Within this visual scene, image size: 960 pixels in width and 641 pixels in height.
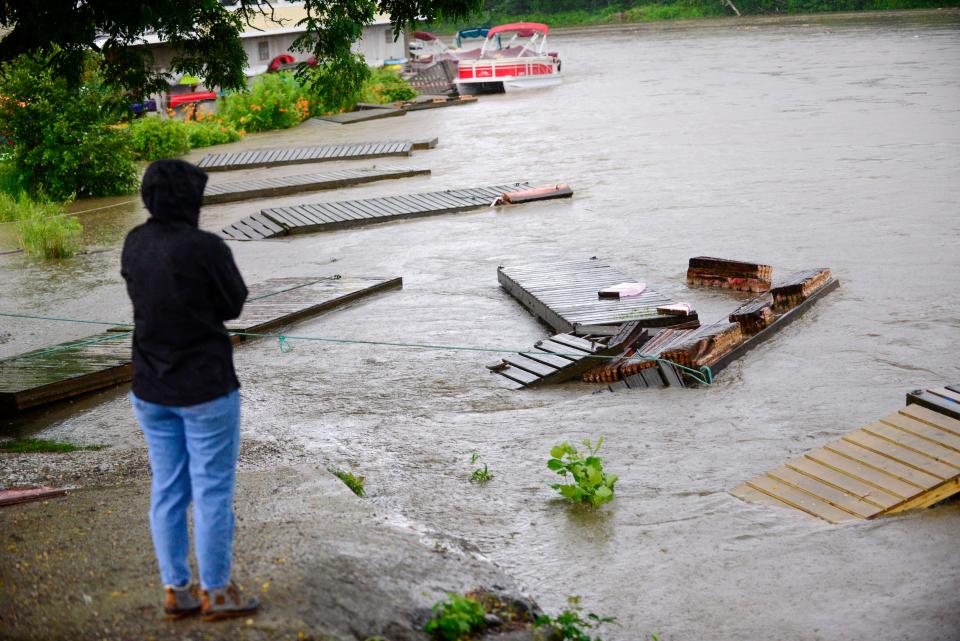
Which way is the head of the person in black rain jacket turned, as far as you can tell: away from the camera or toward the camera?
away from the camera

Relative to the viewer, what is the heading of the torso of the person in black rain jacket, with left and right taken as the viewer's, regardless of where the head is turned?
facing away from the viewer and to the right of the viewer

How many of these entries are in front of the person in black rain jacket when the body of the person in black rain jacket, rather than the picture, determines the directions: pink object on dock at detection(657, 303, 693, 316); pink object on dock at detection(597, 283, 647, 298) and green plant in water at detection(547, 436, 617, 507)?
3

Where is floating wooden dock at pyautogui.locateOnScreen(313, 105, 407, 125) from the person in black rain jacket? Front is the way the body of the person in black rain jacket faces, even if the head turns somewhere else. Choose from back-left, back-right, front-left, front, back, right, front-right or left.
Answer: front-left

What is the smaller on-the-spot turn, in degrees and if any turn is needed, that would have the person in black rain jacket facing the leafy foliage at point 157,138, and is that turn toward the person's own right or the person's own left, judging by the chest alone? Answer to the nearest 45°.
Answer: approximately 45° to the person's own left

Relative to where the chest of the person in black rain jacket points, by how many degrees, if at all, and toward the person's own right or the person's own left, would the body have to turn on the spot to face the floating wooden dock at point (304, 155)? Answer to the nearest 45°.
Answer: approximately 45° to the person's own left

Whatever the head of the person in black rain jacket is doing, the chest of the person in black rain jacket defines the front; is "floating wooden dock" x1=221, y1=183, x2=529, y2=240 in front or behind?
in front

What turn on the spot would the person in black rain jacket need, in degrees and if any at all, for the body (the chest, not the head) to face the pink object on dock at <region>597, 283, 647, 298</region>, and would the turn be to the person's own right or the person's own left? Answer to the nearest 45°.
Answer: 0° — they already face it

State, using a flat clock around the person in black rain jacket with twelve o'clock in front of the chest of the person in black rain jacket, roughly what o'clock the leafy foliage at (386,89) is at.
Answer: The leafy foliage is roughly at 11 o'clock from the person in black rain jacket.
